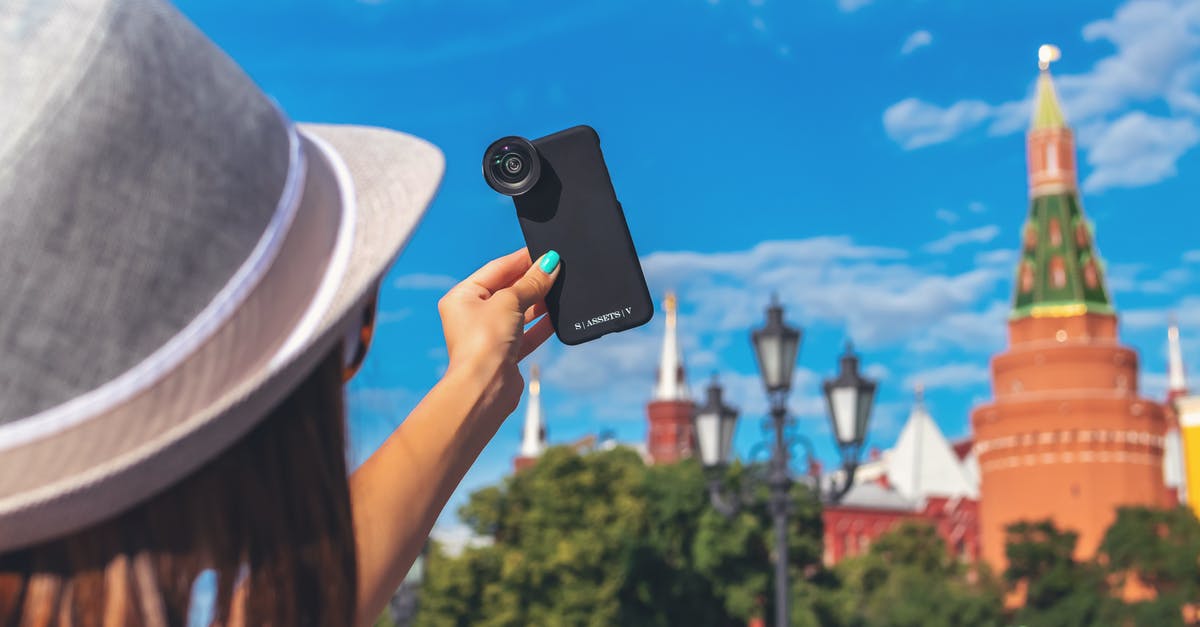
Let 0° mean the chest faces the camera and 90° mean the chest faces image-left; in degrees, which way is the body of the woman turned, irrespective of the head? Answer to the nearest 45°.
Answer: approximately 225°

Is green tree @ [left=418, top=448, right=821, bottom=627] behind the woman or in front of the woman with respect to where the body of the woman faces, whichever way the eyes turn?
in front

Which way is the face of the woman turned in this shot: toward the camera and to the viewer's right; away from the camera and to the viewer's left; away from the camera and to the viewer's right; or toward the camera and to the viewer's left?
away from the camera and to the viewer's right

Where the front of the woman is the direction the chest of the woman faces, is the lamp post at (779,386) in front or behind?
in front

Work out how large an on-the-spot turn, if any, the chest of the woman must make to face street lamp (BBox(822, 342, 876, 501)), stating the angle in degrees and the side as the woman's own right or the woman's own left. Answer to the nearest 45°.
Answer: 0° — they already face it
